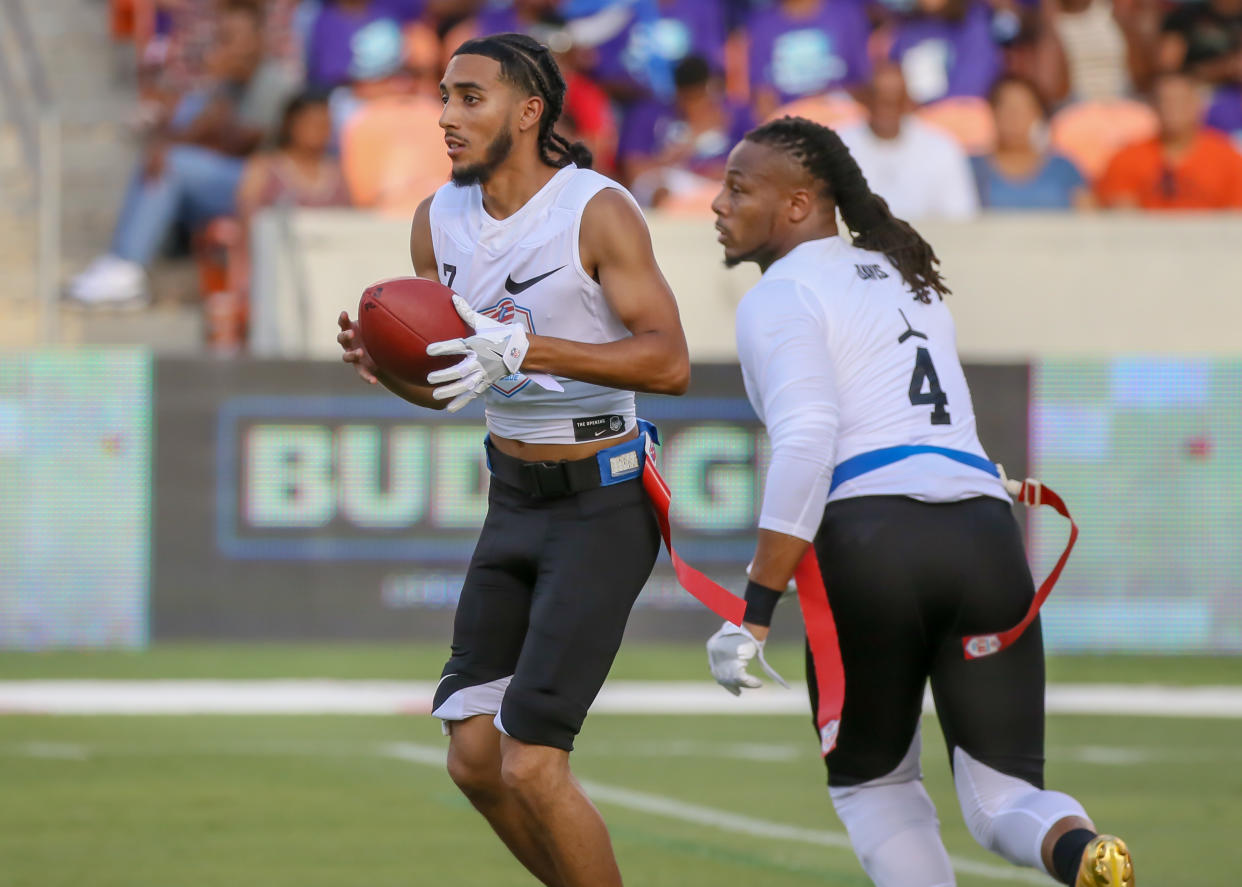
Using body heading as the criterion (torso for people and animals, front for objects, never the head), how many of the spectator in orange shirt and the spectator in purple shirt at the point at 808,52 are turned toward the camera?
2

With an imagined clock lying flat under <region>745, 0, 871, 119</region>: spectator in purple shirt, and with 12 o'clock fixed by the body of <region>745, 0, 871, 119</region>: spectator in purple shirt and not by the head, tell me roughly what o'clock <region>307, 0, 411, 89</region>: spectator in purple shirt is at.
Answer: <region>307, 0, 411, 89</region>: spectator in purple shirt is roughly at 3 o'clock from <region>745, 0, 871, 119</region>: spectator in purple shirt.

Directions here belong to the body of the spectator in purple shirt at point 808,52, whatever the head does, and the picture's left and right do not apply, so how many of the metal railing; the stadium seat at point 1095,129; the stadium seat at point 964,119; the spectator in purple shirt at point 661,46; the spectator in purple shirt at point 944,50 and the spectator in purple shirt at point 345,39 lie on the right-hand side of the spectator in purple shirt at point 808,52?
3

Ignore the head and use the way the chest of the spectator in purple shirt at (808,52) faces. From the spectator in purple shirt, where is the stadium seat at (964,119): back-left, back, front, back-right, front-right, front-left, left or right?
left

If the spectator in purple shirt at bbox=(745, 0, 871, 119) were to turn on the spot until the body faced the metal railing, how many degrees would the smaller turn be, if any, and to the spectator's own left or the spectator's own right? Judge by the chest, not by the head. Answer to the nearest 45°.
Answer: approximately 90° to the spectator's own right

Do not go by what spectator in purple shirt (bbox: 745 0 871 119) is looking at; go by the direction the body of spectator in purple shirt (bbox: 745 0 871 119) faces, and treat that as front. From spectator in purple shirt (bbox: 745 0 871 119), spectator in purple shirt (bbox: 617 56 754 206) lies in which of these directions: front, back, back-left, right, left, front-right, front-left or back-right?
front-right

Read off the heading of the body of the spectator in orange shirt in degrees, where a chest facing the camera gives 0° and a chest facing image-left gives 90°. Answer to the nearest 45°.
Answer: approximately 0°

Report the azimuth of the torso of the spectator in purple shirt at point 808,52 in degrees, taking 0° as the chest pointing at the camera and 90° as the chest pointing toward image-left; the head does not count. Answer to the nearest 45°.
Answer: approximately 0°

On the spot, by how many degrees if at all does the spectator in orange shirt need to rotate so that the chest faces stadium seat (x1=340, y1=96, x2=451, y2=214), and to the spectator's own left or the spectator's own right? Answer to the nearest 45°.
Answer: approximately 90° to the spectator's own right

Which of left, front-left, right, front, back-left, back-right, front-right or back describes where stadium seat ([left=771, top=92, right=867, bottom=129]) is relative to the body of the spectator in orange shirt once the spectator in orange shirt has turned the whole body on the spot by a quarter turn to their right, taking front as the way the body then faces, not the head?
front
